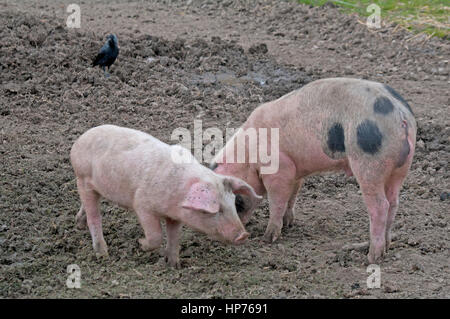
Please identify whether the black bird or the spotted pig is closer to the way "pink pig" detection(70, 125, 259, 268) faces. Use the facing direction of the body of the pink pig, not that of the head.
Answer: the spotted pig

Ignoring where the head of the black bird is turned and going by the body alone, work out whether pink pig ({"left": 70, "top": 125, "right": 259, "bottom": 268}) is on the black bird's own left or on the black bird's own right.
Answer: on the black bird's own right

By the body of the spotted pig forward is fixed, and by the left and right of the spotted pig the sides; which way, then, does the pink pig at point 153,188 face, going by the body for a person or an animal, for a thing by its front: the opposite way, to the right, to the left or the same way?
the opposite way

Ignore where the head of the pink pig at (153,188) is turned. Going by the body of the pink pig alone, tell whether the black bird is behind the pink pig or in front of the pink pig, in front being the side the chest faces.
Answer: behind

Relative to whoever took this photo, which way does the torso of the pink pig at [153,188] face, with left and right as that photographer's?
facing the viewer and to the right of the viewer

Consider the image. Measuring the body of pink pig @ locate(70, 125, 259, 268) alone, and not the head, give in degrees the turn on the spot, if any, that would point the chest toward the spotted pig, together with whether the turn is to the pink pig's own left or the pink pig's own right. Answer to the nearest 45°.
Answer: approximately 45° to the pink pig's own left

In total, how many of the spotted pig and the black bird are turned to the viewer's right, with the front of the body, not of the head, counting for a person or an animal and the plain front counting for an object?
1

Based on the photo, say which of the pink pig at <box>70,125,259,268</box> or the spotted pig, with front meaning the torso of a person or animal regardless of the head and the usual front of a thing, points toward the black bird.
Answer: the spotted pig

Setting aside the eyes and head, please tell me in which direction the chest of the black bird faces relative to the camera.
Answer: to the viewer's right

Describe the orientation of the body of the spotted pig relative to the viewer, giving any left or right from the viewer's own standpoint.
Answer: facing away from the viewer and to the left of the viewer
